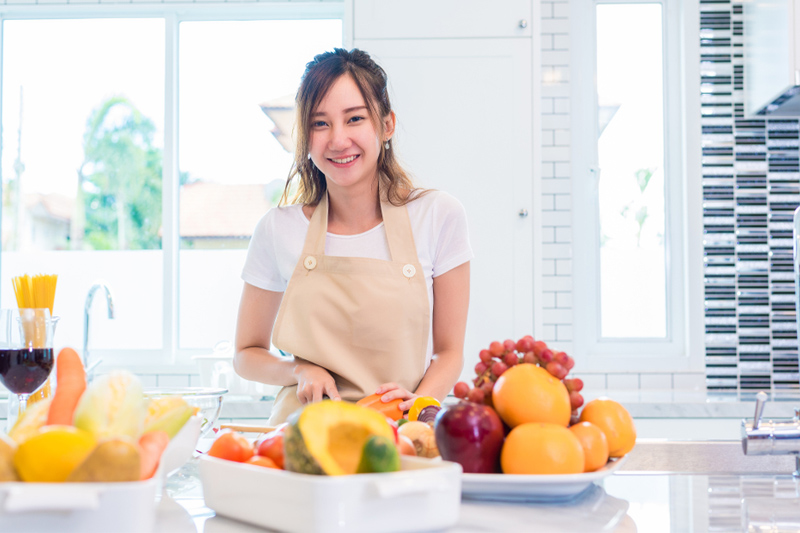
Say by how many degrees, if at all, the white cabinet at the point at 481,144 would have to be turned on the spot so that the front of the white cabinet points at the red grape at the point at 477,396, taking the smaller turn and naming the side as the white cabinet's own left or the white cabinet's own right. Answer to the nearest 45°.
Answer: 0° — it already faces it

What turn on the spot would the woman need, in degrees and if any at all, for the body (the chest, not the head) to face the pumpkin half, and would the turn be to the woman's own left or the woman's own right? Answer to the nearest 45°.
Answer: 0° — they already face it

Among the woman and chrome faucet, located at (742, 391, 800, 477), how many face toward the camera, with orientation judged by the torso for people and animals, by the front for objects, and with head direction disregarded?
1

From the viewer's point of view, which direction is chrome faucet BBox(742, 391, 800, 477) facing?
to the viewer's left

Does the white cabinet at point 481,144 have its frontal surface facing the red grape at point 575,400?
yes

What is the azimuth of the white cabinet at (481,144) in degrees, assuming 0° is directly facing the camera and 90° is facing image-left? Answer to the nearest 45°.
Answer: approximately 0°
